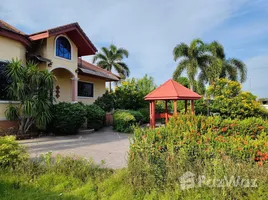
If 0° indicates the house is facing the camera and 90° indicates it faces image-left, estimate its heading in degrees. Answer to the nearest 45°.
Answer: approximately 315°

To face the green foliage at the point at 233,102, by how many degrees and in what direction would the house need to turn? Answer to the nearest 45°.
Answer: approximately 45° to its left

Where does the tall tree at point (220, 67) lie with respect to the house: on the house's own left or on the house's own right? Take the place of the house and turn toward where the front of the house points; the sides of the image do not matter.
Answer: on the house's own left

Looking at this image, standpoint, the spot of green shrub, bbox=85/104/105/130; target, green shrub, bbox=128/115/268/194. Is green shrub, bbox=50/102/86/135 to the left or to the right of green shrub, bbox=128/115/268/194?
right

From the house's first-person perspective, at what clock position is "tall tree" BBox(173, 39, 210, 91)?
The tall tree is roughly at 10 o'clock from the house.

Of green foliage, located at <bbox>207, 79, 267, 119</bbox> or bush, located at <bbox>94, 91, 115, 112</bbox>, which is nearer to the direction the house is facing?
the green foliage

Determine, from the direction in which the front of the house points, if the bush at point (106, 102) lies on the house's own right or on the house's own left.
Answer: on the house's own left
